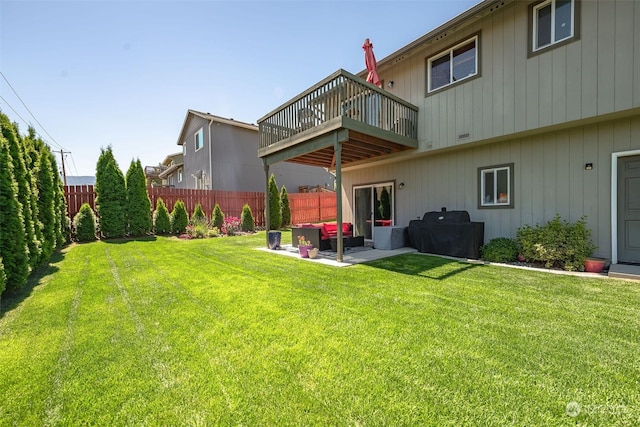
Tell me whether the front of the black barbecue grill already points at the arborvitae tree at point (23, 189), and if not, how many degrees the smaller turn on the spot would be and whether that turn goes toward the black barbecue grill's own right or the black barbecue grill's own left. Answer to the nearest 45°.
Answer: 0° — it already faces it

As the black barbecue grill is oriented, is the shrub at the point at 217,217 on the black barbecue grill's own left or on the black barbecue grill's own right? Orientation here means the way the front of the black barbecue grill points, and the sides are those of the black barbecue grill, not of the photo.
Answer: on the black barbecue grill's own right

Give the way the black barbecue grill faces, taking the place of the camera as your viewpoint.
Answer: facing the viewer and to the left of the viewer

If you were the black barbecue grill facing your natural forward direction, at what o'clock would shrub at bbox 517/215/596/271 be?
The shrub is roughly at 8 o'clock from the black barbecue grill.

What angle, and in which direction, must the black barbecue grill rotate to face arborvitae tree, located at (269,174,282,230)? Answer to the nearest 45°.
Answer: approximately 90° to its right

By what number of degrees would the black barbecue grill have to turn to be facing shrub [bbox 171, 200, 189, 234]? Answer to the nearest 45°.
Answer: approximately 45° to its right

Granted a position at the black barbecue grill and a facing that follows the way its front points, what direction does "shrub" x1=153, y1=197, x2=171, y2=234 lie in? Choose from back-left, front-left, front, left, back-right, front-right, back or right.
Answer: front-right

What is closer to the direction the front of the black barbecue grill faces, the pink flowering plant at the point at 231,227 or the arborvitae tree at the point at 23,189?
the arborvitae tree
